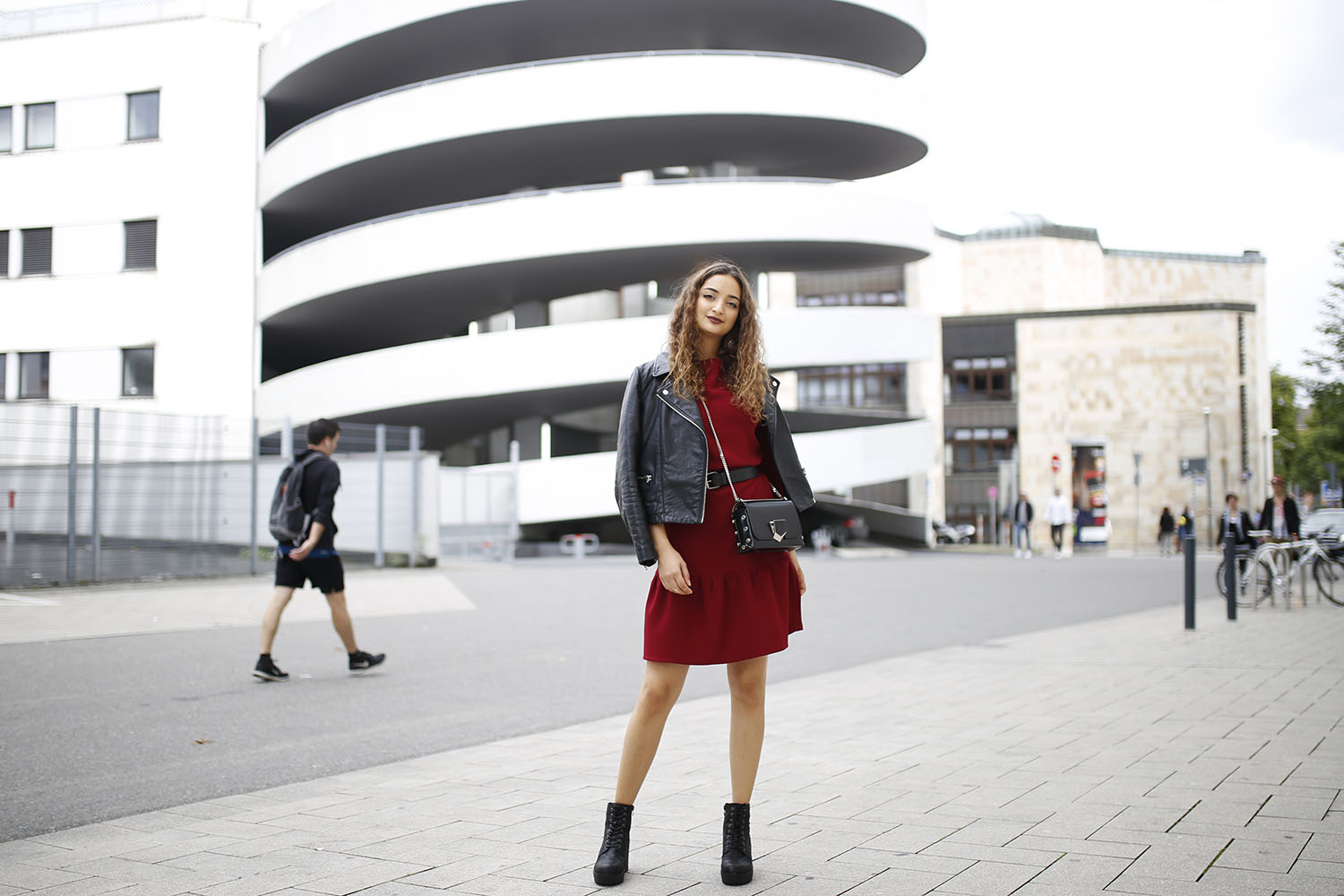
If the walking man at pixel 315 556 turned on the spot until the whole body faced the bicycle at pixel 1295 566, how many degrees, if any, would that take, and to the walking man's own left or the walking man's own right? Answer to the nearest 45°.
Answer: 0° — they already face it

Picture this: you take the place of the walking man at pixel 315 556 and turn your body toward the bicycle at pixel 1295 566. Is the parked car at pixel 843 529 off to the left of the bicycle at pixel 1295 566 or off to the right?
left

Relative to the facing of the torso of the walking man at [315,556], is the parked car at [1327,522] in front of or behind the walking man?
in front

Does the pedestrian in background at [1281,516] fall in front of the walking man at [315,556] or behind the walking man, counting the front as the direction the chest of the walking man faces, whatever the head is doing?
in front

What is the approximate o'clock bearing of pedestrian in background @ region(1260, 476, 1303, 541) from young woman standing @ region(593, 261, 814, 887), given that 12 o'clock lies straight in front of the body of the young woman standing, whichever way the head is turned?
The pedestrian in background is roughly at 7 o'clock from the young woman standing.

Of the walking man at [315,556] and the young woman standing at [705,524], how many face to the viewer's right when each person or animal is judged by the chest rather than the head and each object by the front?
1

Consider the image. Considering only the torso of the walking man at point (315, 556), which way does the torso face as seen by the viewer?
to the viewer's right

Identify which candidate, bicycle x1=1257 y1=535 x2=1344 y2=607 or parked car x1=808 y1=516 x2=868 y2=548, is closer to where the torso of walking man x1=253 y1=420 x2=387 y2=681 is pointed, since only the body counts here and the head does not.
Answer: the bicycle

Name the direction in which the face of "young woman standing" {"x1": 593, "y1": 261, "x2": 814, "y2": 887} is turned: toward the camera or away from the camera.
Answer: toward the camera

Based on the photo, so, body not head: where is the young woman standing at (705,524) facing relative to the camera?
toward the camera

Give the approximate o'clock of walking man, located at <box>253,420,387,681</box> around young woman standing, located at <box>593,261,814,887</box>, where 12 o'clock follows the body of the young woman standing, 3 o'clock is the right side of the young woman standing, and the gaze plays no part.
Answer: The walking man is roughly at 5 o'clock from the young woman standing.

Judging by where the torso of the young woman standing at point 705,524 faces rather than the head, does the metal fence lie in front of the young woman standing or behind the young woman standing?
behind

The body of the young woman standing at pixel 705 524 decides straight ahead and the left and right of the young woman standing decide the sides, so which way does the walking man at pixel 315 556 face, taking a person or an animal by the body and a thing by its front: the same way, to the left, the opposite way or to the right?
to the left

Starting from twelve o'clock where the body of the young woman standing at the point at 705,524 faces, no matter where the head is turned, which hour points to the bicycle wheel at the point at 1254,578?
The bicycle wheel is roughly at 7 o'clock from the young woman standing.

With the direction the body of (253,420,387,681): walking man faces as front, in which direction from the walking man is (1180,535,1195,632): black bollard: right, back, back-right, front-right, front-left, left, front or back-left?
front

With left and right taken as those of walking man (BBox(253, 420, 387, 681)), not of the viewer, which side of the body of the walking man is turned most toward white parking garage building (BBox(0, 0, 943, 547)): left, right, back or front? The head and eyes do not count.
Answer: left
